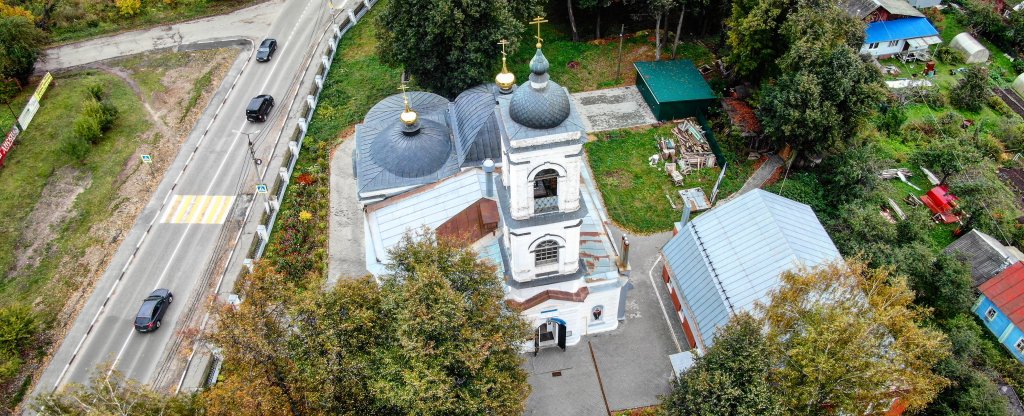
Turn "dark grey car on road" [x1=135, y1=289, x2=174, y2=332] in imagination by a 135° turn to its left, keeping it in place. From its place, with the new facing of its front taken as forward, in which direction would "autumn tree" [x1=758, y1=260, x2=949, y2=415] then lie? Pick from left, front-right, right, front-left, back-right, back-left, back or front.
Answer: back-left

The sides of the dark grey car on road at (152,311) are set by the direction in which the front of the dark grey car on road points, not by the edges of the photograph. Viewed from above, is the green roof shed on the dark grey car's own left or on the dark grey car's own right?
on the dark grey car's own right

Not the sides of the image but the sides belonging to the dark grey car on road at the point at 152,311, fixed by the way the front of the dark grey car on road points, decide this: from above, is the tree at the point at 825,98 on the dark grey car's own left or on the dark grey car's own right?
on the dark grey car's own right

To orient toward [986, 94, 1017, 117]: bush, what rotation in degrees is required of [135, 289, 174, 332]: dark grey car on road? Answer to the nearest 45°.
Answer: approximately 90° to its right

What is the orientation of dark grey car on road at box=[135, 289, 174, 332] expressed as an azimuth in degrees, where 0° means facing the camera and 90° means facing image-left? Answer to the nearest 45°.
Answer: approximately 225°

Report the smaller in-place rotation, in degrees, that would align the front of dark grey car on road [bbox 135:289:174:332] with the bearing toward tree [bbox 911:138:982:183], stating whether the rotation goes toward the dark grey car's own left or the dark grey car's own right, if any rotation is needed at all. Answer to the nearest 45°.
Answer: approximately 90° to the dark grey car's own right

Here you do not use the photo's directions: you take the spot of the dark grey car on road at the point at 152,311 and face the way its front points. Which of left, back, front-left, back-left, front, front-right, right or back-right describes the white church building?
right

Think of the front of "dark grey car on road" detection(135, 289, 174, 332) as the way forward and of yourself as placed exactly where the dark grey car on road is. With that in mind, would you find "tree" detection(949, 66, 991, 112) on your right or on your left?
on your right
